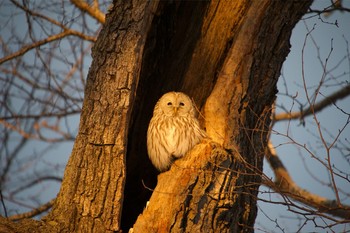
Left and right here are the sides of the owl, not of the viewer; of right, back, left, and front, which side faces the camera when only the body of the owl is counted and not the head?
front
